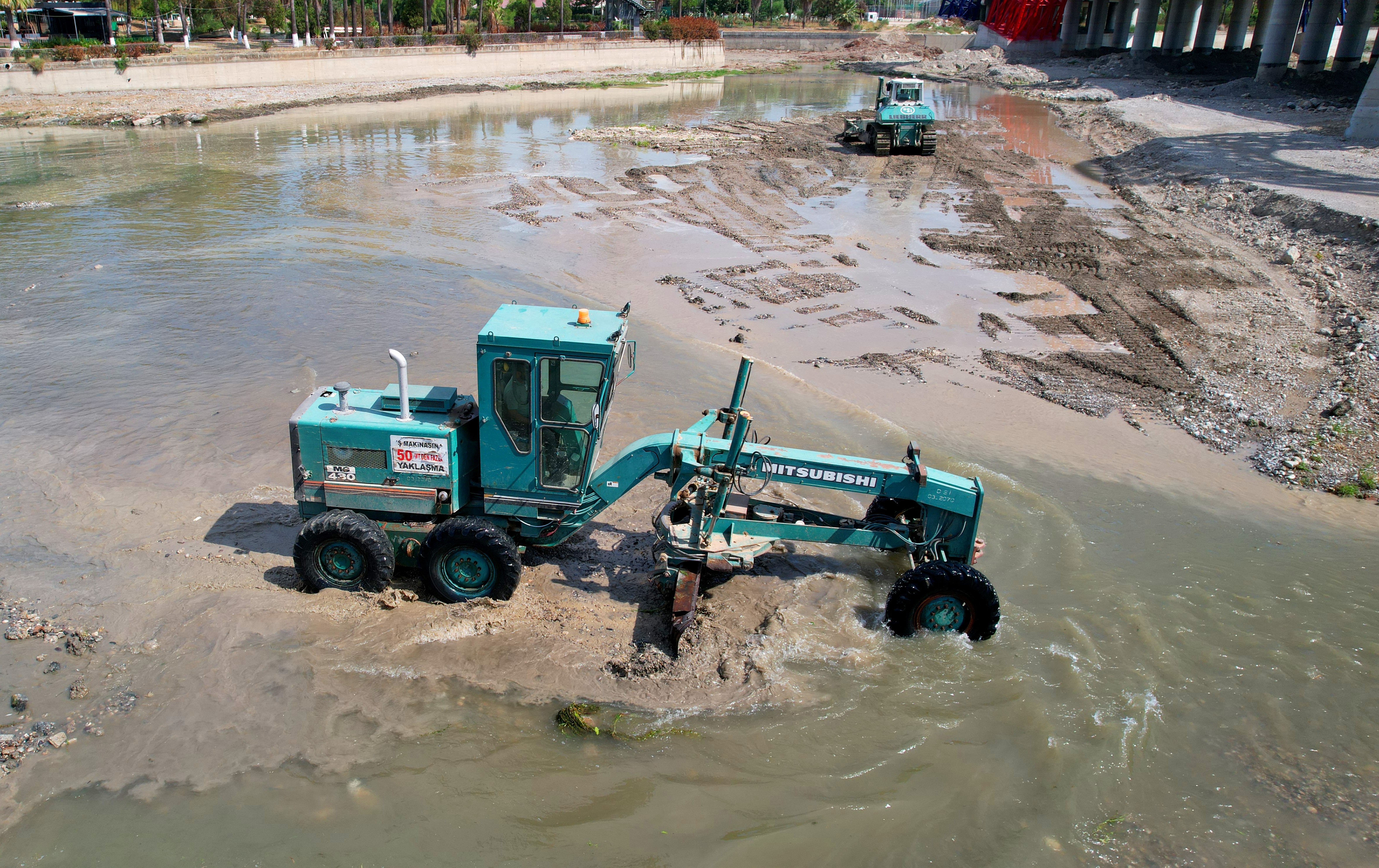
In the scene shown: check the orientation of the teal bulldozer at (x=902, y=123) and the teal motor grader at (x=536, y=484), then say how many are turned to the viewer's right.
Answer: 1

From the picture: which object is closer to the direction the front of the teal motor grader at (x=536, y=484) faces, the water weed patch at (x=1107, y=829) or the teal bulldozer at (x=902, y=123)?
the water weed patch

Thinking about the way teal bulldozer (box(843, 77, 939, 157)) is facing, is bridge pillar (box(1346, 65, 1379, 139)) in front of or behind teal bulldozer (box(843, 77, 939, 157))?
behind

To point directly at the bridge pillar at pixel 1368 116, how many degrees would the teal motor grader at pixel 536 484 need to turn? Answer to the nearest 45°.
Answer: approximately 45° to its left

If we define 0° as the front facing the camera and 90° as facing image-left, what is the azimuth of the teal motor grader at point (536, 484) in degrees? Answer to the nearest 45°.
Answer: approximately 270°
